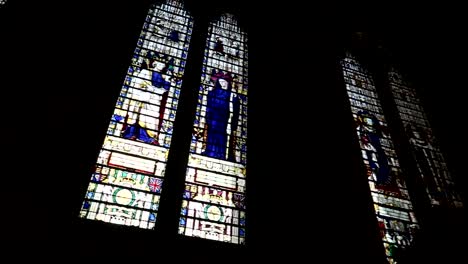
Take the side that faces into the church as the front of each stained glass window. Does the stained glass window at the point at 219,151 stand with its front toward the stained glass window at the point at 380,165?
no

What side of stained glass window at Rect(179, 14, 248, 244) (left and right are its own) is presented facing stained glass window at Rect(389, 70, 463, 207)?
left

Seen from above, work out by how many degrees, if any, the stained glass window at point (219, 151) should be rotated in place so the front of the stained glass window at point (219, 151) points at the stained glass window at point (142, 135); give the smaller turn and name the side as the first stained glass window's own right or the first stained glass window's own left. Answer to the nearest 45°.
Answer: approximately 90° to the first stained glass window's own right

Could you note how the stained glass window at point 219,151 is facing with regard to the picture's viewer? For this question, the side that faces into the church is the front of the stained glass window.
facing the viewer
